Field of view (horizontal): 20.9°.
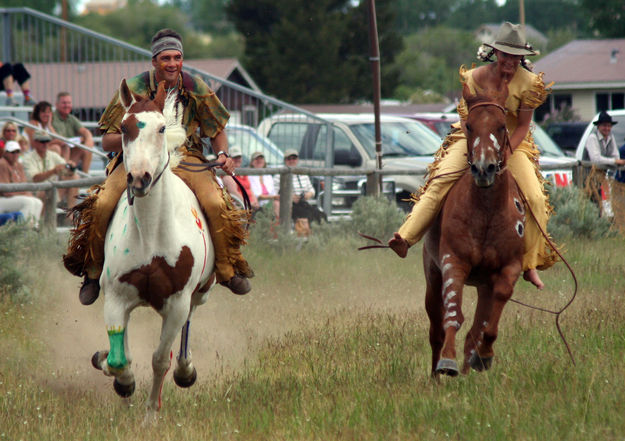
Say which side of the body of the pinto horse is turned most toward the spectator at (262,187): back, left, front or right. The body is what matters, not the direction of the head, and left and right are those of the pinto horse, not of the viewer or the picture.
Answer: back

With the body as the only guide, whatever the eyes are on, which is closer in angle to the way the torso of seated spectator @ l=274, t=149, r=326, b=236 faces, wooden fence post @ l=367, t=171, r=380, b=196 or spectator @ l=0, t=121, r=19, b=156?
the spectator

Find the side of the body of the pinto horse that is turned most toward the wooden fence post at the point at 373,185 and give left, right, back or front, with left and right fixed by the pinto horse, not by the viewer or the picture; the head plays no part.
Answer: back

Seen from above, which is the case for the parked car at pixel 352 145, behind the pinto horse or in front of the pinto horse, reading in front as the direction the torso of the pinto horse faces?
behind

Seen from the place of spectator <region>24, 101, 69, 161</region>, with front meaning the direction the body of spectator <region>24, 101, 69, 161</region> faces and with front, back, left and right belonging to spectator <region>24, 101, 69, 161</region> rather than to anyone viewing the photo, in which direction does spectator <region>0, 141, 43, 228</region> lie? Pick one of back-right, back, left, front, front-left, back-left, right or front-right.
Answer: front-right

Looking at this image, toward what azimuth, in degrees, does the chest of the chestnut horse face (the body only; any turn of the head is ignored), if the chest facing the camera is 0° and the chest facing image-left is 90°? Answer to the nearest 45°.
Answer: approximately 0°

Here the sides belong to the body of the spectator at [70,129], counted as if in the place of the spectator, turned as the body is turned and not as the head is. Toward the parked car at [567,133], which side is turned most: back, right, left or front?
left

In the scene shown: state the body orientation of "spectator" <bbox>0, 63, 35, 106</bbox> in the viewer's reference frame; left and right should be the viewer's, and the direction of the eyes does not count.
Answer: facing the viewer and to the right of the viewer

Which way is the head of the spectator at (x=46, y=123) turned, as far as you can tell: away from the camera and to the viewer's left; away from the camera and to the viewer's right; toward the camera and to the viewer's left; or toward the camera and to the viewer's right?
toward the camera and to the viewer's right

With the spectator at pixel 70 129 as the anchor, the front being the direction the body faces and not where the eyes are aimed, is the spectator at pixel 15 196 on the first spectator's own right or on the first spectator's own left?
on the first spectator's own right
